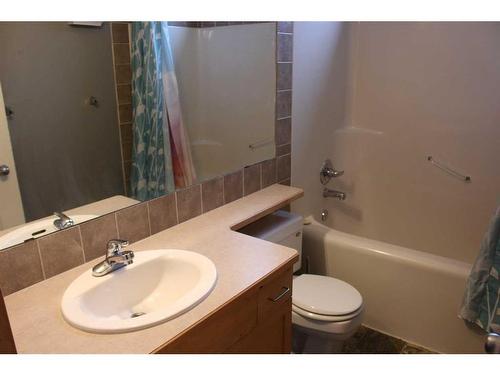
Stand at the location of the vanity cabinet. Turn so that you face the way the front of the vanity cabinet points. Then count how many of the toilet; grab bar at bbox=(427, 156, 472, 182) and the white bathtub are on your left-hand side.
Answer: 3

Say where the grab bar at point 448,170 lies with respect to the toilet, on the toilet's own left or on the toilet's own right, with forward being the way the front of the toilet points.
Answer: on the toilet's own left

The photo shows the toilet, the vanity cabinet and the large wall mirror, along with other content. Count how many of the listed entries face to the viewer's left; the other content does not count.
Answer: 0

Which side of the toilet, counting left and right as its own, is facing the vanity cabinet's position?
right

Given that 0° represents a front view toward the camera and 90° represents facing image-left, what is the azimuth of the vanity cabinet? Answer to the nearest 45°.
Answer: approximately 315°

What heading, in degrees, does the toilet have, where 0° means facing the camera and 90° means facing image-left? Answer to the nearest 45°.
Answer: approximately 315°

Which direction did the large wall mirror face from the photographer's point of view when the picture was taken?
facing the viewer and to the right of the viewer

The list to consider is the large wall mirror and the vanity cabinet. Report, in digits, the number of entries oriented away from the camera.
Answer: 0

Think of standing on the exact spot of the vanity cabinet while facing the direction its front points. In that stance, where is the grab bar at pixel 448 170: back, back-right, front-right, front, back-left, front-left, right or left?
left

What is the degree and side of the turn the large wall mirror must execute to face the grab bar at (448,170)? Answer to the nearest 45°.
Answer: approximately 45° to its left
